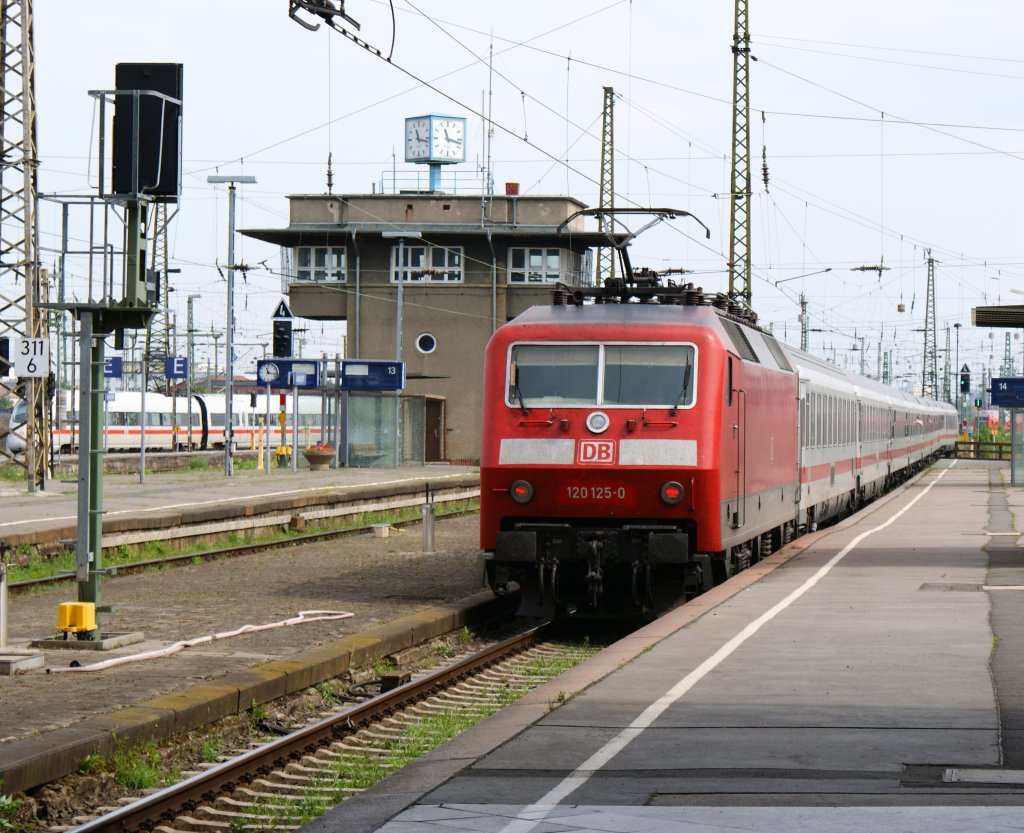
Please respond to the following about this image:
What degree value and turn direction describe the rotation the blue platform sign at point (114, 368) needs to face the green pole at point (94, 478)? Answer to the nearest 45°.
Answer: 0° — it already faces it

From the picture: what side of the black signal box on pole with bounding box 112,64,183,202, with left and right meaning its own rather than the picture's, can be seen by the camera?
back

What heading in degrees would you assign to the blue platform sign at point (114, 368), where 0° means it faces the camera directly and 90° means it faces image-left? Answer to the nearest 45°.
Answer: approximately 0°

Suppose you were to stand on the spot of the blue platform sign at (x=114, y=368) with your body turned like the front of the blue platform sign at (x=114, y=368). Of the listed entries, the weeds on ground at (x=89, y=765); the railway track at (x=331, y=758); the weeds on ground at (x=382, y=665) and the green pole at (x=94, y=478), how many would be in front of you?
4

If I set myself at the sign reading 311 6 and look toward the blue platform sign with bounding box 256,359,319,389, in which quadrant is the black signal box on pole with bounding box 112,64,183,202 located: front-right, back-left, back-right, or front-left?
back-right

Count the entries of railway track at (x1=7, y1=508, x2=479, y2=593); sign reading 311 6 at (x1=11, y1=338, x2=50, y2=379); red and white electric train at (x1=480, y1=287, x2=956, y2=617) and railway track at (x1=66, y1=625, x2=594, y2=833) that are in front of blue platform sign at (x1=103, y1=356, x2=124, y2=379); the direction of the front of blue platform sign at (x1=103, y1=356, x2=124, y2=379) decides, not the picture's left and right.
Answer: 4
